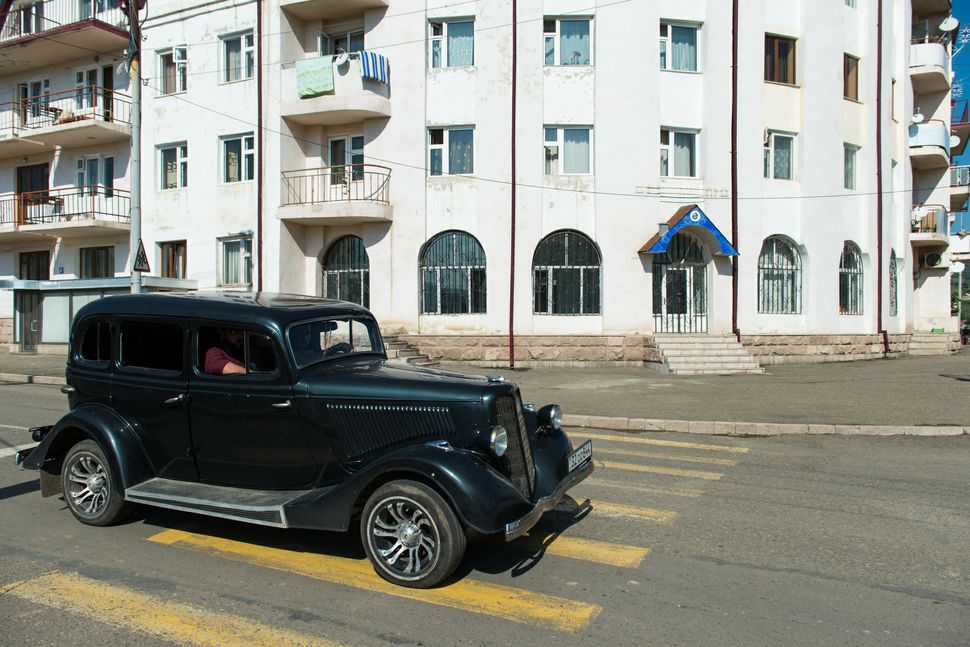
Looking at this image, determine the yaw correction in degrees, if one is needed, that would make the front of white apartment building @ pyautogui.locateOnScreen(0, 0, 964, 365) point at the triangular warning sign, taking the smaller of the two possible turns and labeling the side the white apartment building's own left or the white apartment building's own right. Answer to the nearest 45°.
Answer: approximately 45° to the white apartment building's own right

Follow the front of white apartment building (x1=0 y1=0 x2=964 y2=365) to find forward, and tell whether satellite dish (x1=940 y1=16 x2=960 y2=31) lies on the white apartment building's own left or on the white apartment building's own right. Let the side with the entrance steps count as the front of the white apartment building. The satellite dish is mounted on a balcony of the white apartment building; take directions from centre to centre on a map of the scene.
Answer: on the white apartment building's own left

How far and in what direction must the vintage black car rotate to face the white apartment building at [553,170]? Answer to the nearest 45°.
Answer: approximately 90° to its left

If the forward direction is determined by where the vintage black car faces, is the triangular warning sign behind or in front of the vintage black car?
behind

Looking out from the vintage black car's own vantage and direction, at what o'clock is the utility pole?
The utility pole is roughly at 7 o'clock from the vintage black car.

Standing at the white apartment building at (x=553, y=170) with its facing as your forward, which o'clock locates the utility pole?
The utility pole is roughly at 2 o'clock from the white apartment building.

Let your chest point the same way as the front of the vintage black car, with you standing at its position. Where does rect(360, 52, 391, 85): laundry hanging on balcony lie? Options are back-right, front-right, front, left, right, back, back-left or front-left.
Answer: back-left

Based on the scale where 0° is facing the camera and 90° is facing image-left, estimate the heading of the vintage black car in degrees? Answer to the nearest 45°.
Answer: approximately 315°

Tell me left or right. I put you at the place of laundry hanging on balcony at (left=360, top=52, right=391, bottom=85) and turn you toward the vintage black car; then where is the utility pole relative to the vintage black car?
right
